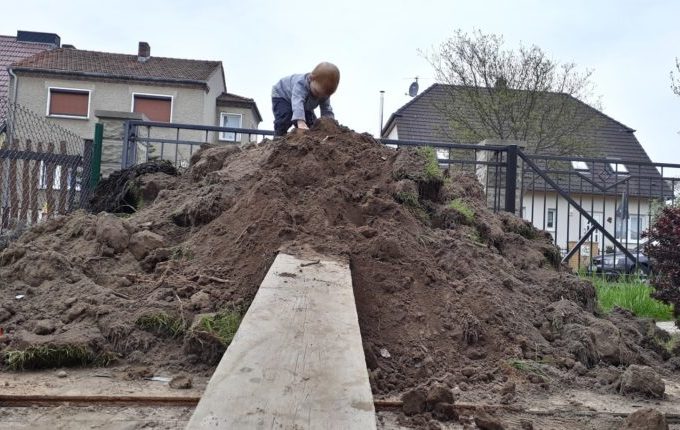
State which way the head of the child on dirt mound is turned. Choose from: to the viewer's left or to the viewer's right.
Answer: to the viewer's right

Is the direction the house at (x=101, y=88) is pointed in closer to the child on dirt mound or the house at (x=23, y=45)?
the child on dirt mound

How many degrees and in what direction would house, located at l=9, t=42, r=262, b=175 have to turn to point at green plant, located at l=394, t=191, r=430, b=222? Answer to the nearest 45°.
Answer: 0° — it already faces it

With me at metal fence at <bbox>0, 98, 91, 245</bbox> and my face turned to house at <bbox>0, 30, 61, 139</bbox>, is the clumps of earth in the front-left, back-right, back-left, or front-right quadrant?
back-right

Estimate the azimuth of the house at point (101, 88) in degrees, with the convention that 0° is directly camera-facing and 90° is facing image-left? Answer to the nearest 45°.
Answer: approximately 0°

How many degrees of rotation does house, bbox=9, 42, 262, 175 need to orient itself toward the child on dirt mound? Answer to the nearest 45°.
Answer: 0° — it already faces them
